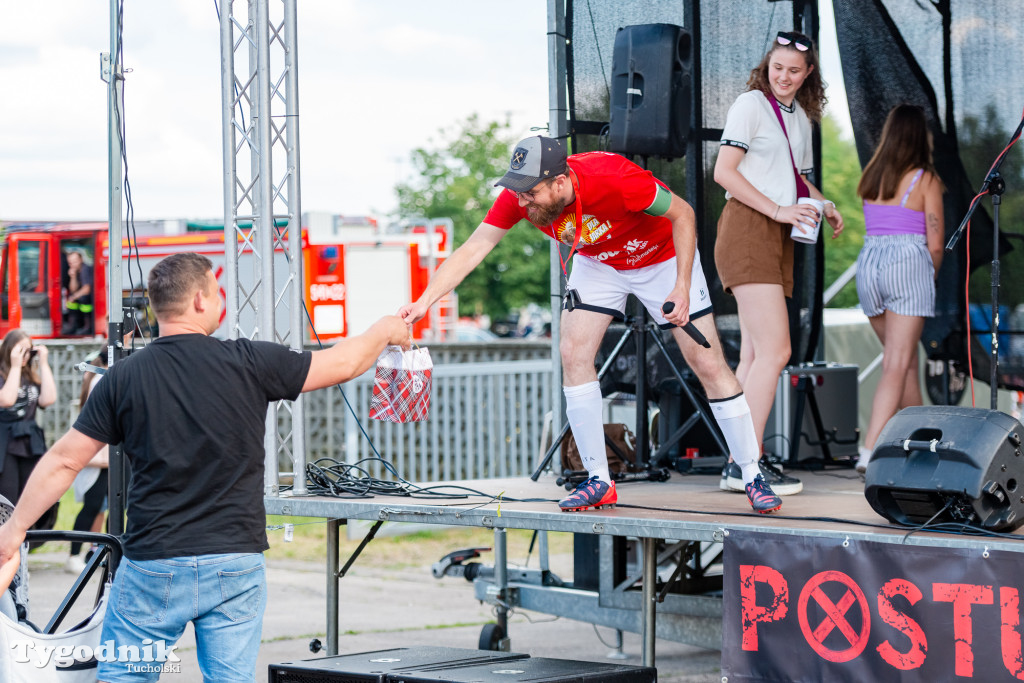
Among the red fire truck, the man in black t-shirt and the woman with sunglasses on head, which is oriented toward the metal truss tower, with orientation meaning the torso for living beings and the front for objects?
the man in black t-shirt

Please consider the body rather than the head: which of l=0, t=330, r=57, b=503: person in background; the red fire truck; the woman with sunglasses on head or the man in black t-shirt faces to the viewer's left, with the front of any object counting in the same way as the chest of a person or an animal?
the red fire truck

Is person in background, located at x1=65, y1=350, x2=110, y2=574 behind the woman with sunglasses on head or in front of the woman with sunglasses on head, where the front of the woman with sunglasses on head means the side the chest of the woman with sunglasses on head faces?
behind

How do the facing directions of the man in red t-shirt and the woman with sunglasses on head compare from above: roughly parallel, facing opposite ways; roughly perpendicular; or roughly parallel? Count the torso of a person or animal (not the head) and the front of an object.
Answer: roughly perpendicular

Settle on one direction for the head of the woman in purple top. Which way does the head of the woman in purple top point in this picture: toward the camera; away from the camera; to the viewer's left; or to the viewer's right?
away from the camera

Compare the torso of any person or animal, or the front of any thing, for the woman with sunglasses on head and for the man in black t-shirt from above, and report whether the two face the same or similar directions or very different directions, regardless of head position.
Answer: very different directions

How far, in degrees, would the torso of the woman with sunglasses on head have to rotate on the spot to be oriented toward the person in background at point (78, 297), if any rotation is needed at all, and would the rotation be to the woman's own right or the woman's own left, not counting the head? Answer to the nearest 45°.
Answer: approximately 180°

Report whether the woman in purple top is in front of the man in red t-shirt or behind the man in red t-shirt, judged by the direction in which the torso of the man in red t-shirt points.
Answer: behind

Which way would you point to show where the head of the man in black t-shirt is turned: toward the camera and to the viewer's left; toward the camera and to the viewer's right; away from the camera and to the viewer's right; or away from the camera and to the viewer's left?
away from the camera and to the viewer's right

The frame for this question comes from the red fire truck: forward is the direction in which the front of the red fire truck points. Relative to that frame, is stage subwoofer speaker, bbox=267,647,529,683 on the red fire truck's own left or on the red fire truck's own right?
on the red fire truck's own left

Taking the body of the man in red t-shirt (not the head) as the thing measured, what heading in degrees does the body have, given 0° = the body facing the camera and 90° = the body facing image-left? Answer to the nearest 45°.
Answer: approximately 45°

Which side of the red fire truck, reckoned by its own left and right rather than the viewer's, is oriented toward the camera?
left
